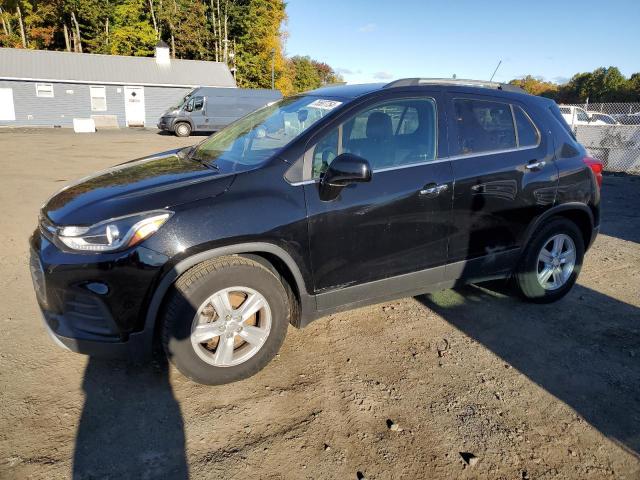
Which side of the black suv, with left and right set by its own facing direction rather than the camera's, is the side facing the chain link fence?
back

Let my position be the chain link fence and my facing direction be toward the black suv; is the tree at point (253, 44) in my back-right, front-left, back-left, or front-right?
back-right

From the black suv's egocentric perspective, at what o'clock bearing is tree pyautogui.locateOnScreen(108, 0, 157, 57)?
The tree is roughly at 4 o'clock from the black suv.

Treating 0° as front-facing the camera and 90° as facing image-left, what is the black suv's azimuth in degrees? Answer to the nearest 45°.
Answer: approximately 45°

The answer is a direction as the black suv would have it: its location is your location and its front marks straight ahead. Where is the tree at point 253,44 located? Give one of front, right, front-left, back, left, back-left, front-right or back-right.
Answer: back-right
